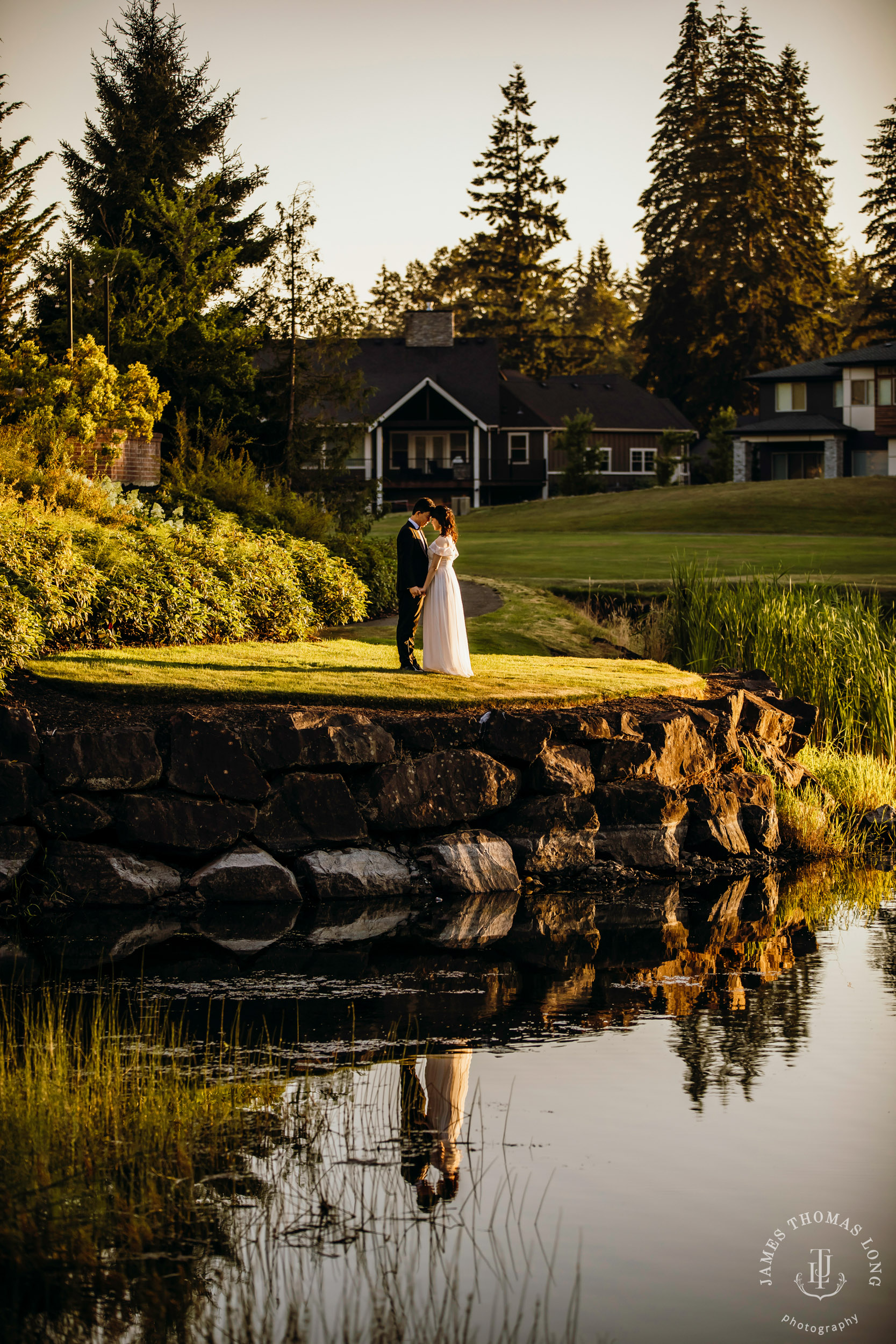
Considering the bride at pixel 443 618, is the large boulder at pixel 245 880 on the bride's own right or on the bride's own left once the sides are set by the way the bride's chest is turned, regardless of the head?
on the bride's own left

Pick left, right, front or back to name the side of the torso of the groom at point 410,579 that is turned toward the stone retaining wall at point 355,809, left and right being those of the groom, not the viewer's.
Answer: right

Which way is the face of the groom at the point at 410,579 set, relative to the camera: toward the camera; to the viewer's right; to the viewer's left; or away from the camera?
to the viewer's right

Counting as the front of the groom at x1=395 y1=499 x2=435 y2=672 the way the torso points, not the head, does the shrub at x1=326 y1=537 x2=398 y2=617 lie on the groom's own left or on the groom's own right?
on the groom's own left

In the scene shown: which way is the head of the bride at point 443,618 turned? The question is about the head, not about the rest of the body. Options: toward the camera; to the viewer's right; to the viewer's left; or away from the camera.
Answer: to the viewer's left

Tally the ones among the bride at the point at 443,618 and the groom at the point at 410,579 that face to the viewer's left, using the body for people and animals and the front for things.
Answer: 1

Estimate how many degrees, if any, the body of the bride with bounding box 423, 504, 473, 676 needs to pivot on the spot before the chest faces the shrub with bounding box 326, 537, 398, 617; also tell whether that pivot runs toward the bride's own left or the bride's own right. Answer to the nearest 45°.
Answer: approximately 90° to the bride's own right

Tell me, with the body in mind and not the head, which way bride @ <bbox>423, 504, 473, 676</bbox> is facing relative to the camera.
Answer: to the viewer's left

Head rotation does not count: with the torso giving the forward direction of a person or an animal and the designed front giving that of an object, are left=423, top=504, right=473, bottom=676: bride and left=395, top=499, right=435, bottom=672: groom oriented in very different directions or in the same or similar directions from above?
very different directions

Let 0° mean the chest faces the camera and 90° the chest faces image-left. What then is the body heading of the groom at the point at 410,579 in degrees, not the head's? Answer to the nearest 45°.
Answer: approximately 270°

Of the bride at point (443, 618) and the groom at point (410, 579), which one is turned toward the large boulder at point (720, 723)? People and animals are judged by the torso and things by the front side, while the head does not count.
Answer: the groom
